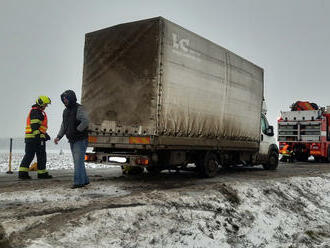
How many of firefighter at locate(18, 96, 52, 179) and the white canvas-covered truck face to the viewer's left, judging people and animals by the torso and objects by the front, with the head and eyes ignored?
0

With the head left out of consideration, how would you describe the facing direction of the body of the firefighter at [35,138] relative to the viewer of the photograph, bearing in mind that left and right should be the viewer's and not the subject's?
facing to the right of the viewer

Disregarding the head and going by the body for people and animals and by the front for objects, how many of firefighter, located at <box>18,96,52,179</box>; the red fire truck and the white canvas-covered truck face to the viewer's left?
0

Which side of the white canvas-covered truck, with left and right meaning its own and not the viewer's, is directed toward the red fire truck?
front

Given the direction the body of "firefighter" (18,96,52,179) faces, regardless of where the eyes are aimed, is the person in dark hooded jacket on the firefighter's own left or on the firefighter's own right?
on the firefighter's own right

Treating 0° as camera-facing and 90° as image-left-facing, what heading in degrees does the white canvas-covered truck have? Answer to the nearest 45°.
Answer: approximately 225°

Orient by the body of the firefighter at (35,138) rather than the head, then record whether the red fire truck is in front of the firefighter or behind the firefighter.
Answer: in front

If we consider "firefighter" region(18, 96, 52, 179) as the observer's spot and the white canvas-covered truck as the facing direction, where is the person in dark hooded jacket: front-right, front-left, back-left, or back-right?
front-right

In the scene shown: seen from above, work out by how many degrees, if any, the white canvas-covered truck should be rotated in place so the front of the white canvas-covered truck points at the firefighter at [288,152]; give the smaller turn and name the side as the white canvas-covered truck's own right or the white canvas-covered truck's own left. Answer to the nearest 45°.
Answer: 0° — it already faces them

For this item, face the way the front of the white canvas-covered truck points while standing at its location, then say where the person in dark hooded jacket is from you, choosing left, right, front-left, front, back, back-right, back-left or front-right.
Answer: back
